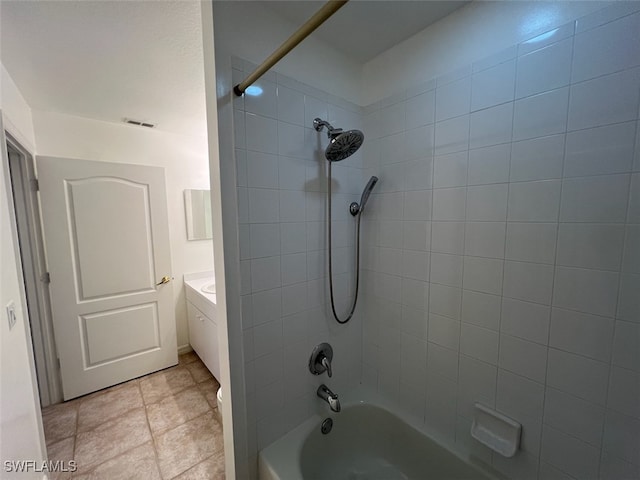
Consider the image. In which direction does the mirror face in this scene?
toward the camera

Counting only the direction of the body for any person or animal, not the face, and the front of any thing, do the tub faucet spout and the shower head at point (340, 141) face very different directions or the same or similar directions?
same or similar directions

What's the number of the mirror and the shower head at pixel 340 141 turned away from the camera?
0

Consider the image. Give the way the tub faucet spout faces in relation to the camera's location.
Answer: facing the viewer and to the right of the viewer

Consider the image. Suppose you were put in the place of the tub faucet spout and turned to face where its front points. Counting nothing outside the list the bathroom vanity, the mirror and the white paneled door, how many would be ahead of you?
0

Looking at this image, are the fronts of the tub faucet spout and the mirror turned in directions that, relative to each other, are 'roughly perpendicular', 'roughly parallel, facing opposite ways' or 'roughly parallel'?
roughly parallel

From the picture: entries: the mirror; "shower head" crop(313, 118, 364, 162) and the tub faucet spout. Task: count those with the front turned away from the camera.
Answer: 0

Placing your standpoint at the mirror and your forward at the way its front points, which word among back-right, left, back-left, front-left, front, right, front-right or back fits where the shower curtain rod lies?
front

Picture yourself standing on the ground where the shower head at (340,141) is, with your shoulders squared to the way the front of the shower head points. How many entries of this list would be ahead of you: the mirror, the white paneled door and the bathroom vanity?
0

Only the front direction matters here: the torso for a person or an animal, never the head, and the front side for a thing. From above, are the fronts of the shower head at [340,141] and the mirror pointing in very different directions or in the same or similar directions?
same or similar directions

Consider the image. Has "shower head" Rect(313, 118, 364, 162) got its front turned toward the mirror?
no
